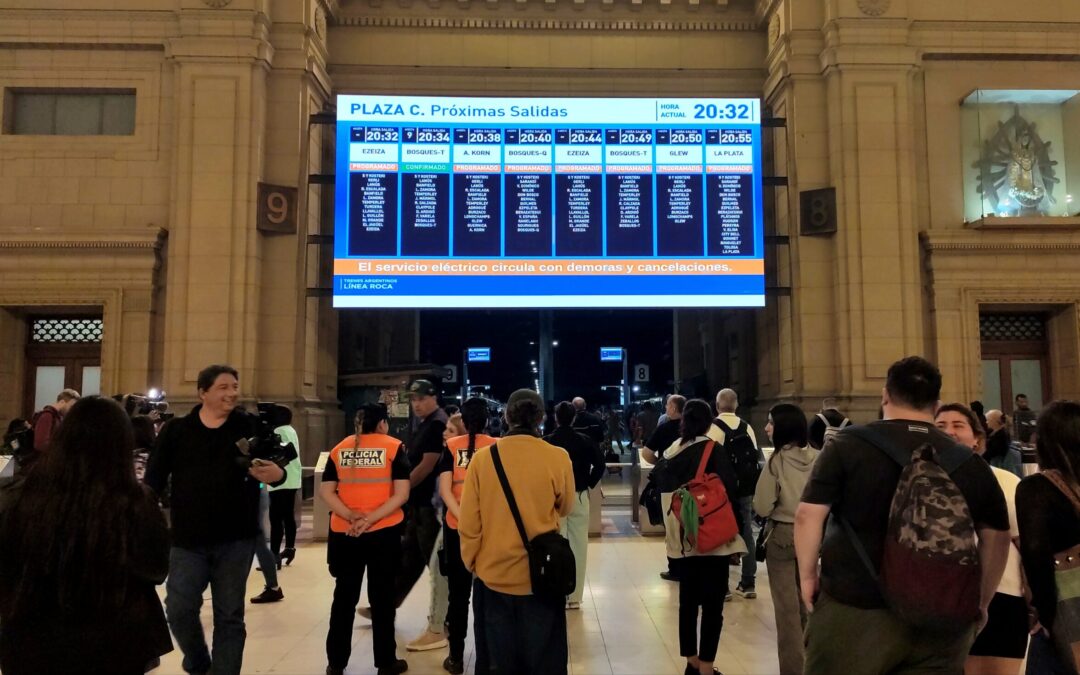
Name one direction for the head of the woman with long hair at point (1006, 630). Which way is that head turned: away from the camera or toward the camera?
toward the camera

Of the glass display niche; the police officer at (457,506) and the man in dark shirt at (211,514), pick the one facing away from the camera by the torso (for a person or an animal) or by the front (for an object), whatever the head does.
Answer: the police officer

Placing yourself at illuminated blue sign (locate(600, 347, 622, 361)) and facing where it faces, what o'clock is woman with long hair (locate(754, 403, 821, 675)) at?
The woman with long hair is roughly at 12 o'clock from the illuminated blue sign.

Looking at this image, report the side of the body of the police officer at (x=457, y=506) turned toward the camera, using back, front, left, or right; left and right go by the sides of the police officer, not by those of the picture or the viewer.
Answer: back

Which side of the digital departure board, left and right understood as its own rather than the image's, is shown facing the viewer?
front

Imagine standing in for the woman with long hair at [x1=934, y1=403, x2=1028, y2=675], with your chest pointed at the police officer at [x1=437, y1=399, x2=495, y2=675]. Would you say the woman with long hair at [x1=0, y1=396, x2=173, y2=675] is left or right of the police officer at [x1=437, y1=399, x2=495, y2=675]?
left

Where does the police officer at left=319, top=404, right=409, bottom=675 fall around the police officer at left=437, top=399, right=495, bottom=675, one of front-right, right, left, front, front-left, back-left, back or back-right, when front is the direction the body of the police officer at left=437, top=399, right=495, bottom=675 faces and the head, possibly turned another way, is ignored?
left

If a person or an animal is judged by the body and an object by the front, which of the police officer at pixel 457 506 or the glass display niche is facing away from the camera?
the police officer

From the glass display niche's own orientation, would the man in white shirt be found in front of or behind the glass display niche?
in front

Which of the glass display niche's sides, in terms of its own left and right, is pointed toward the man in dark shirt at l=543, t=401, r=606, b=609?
front

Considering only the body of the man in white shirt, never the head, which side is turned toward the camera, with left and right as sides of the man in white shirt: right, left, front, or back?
back

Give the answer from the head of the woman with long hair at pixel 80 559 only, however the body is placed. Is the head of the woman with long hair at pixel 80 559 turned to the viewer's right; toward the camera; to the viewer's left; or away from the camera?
away from the camera

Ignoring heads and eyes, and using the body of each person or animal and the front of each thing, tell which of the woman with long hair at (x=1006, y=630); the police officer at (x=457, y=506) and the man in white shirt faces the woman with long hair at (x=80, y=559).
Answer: the woman with long hair at (x=1006, y=630)

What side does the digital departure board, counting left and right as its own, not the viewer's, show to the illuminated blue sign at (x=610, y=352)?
back

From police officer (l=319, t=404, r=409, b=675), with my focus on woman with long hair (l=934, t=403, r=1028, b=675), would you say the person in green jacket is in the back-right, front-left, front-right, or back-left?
back-left

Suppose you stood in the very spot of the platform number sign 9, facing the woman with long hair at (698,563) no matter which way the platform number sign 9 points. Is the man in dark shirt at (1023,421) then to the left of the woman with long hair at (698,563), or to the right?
left

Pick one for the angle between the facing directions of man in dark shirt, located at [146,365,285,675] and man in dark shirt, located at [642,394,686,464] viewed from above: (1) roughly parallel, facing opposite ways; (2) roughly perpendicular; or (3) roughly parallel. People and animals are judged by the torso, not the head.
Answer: roughly parallel, facing opposite ways

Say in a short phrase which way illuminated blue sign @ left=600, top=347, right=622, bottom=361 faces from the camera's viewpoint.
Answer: facing the viewer
